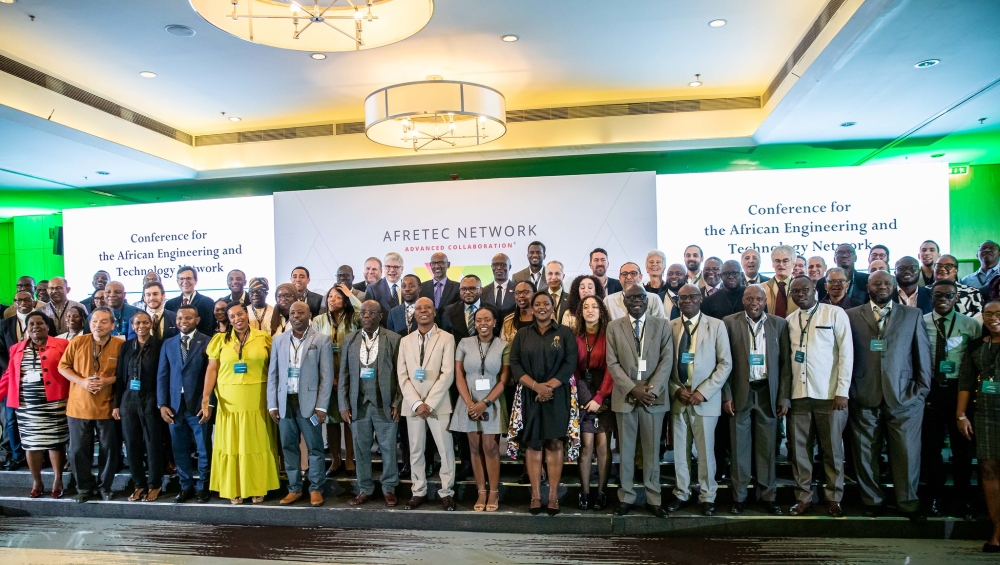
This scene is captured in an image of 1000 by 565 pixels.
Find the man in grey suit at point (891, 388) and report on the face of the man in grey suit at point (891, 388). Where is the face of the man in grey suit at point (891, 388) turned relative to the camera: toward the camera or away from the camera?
toward the camera

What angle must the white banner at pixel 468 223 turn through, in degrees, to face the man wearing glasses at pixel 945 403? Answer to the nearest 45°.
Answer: approximately 45° to its left

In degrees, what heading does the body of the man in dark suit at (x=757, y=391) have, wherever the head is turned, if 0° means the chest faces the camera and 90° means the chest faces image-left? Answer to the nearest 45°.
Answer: approximately 0°

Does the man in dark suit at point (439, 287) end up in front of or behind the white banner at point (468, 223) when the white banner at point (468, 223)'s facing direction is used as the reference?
in front

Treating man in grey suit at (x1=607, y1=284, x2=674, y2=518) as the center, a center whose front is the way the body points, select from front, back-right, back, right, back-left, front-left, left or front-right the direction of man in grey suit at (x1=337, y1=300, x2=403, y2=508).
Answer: right

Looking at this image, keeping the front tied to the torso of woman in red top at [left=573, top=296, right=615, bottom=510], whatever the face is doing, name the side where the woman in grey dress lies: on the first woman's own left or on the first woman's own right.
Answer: on the first woman's own right

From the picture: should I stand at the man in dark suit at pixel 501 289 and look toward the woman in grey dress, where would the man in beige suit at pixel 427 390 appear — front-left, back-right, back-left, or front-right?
front-right

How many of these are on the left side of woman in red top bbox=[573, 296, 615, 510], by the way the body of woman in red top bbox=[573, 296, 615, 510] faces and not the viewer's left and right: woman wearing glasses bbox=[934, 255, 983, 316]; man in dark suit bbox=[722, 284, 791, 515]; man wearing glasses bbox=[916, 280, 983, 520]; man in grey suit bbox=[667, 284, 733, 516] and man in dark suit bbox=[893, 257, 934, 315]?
5

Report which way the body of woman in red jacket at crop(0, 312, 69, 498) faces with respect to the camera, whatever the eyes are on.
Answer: toward the camera

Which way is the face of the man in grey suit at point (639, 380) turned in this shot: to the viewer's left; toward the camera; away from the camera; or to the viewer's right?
toward the camera

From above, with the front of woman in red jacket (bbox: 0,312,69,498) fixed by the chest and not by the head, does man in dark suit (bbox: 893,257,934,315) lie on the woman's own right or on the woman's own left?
on the woman's own left

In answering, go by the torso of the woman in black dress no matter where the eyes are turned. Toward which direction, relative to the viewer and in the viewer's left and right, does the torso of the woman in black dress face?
facing the viewer

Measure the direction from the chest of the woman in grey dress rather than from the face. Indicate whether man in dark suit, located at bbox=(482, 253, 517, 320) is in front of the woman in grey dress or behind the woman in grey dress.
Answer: behind

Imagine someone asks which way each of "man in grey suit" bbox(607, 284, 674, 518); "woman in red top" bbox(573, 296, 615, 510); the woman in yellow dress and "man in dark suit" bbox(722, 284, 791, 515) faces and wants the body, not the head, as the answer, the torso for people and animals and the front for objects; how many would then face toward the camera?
4

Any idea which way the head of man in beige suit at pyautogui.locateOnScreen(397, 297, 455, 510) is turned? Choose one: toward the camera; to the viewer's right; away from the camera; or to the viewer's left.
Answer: toward the camera

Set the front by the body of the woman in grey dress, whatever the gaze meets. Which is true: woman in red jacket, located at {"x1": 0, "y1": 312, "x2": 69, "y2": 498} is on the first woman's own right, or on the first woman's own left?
on the first woman's own right

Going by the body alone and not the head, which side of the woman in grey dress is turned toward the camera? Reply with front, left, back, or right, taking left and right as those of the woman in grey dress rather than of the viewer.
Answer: front

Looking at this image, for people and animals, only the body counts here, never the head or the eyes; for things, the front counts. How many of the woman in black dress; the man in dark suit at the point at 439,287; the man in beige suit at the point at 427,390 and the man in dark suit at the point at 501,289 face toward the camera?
4

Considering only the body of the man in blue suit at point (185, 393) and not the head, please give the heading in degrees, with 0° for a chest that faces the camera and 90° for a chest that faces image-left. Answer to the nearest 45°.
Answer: approximately 0°
